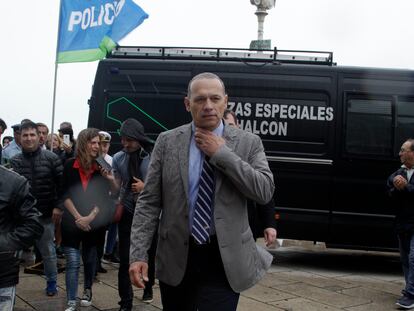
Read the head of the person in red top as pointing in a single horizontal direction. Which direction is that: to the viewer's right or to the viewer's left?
to the viewer's right

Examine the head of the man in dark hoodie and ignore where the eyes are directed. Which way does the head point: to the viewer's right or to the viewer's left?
to the viewer's left

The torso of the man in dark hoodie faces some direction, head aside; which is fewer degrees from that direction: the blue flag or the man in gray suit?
the man in gray suit

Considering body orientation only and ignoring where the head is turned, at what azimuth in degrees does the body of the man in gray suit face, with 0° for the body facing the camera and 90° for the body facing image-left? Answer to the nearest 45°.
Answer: approximately 0°

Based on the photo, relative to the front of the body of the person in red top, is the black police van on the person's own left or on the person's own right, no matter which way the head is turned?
on the person's own left

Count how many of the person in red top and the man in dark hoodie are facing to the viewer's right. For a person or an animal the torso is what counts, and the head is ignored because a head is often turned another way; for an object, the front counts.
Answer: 0

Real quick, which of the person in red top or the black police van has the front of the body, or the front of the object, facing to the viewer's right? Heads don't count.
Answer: the black police van

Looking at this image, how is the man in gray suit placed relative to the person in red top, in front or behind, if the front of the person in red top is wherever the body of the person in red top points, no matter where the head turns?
in front

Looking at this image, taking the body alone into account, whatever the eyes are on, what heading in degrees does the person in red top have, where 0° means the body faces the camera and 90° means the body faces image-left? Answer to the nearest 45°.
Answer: approximately 0°

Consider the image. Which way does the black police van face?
to the viewer's right

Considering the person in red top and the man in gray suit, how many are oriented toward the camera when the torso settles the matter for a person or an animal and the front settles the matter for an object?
2

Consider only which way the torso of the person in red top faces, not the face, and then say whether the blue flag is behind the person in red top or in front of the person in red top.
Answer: behind
